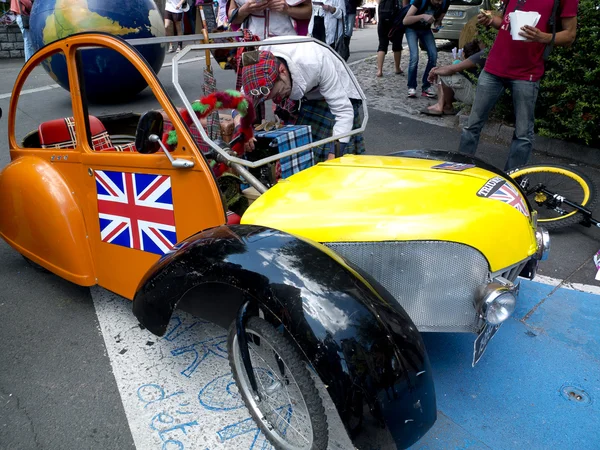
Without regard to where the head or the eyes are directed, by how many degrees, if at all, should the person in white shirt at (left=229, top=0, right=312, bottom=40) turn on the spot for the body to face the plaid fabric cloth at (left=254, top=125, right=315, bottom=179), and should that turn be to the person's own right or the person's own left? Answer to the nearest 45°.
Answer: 0° — they already face it

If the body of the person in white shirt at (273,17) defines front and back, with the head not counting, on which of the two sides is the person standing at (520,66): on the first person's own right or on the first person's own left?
on the first person's own left

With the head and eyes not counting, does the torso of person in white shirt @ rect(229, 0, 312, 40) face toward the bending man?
yes

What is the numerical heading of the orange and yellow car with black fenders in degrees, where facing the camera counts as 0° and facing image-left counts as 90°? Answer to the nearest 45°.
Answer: approximately 315°

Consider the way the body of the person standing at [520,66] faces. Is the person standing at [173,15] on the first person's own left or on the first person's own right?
on the first person's own right

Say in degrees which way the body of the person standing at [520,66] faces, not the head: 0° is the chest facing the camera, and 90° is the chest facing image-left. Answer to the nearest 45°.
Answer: approximately 45°

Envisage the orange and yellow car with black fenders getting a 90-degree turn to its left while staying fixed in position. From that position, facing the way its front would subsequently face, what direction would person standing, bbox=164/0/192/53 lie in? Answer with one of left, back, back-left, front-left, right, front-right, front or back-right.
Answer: front-left

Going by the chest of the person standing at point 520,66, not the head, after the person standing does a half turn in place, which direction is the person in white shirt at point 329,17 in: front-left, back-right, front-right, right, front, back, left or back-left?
left

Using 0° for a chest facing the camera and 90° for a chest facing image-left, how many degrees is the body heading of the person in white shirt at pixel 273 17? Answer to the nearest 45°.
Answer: approximately 0°

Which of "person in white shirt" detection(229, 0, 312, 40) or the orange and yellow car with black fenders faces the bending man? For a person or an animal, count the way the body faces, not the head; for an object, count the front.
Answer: the person in white shirt
